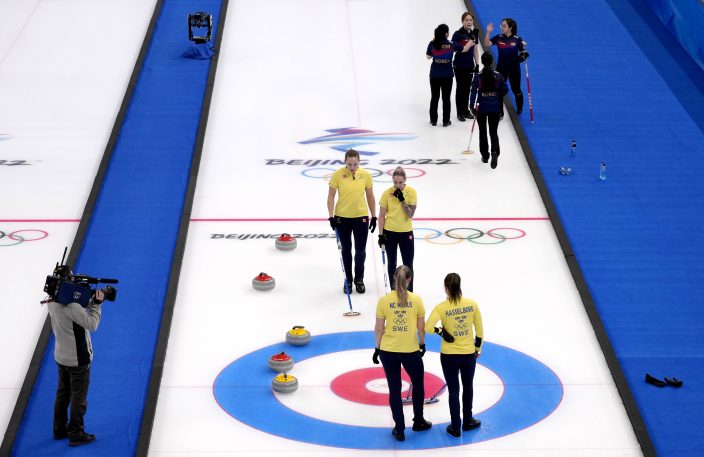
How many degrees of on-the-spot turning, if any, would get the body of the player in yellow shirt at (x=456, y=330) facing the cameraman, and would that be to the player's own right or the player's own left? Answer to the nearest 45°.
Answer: approximately 90° to the player's own left

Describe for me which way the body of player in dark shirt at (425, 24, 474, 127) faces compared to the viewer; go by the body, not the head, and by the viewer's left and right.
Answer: facing away from the viewer and to the right of the viewer

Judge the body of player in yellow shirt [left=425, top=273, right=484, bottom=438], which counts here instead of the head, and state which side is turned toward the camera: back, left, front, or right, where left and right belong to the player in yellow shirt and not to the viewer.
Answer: back

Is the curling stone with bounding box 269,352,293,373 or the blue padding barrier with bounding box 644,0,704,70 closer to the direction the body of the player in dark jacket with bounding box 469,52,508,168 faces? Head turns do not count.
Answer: the blue padding barrier

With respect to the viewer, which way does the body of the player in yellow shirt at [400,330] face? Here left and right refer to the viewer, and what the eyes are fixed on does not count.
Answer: facing away from the viewer

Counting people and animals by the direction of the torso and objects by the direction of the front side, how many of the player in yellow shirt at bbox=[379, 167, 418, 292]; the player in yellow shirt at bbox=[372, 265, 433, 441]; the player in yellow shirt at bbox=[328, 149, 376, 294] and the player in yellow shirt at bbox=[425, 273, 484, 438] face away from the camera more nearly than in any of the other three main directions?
2

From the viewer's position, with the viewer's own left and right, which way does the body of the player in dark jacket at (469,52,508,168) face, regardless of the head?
facing away from the viewer

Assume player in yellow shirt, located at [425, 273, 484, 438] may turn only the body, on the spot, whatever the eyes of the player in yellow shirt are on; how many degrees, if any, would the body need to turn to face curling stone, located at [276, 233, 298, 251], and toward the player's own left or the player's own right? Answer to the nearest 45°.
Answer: approximately 45° to the player's own left

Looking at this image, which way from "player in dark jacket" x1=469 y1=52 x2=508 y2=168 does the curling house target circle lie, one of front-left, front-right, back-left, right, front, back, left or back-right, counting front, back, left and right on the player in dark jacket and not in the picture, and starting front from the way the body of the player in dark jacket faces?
back

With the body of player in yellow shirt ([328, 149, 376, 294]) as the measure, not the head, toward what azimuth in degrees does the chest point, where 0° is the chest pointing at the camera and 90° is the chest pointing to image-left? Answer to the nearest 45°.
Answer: approximately 0°

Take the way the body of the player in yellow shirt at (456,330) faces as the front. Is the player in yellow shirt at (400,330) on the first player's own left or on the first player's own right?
on the first player's own left
